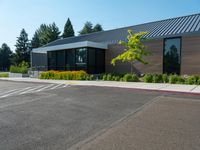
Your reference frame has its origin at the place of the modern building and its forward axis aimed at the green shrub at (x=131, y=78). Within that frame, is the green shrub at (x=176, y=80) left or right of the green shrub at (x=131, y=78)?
left

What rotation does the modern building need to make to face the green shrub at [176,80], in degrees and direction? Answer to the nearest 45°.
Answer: approximately 45° to its left

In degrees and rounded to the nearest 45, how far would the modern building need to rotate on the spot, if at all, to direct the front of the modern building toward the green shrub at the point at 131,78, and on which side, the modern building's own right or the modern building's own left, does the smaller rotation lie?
0° — it already faces it

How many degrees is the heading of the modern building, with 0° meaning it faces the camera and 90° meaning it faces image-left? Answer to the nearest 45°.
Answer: approximately 45°
